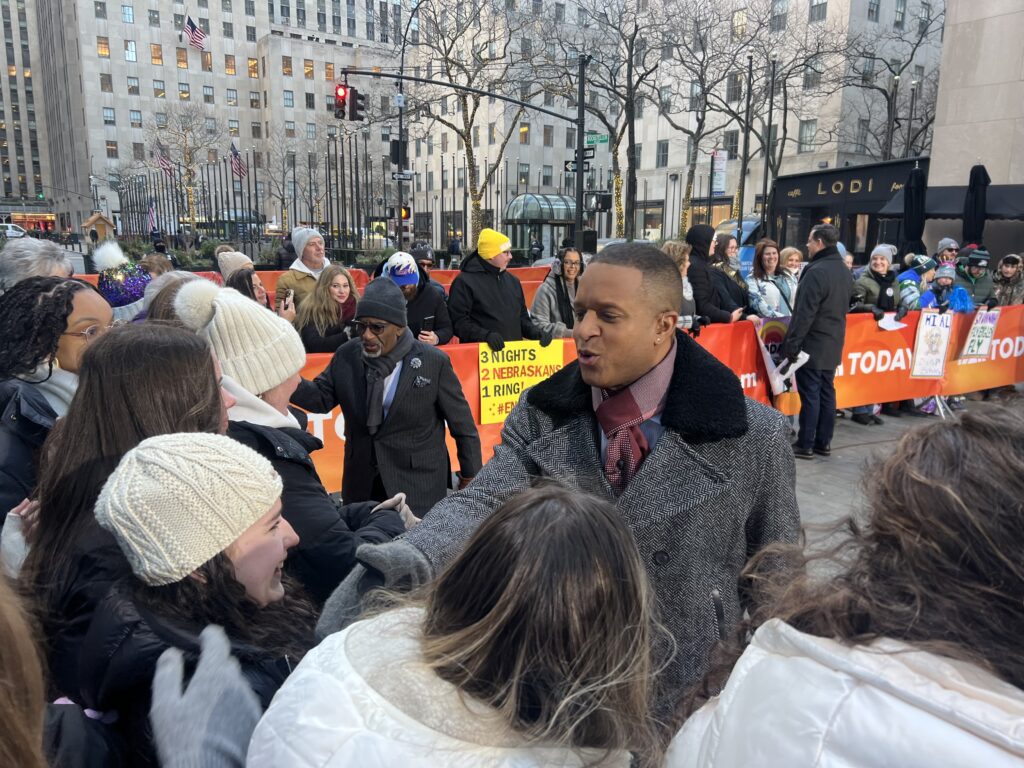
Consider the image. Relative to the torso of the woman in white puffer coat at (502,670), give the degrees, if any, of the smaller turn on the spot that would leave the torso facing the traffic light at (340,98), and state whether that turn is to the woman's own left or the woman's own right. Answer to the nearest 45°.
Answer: approximately 45° to the woman's own left

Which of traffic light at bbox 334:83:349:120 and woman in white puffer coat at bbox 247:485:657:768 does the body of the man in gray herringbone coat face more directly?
the woman in white puffer coat

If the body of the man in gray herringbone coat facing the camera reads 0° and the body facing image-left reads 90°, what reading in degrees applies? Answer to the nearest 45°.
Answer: approximately 45°

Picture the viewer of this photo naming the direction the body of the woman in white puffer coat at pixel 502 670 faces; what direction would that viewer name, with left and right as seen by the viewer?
facing away from the viewer and to the right of the viewer

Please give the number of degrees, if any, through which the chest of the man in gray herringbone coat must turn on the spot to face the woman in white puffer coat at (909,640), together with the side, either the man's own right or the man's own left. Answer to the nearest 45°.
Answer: approximately 45° to the man's own left

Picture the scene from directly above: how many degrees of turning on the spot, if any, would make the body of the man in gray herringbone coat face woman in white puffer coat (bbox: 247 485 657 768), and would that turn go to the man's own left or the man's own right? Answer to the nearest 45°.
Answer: approximately 45° to the man's own left

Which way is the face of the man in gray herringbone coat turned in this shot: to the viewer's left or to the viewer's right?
to the viewer's left

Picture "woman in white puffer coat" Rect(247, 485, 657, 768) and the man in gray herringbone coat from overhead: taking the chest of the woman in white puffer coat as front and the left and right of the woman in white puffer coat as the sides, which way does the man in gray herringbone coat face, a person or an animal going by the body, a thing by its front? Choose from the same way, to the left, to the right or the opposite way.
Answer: the opposite way

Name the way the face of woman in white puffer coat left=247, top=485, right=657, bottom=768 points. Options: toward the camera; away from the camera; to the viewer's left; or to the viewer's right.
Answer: away from the camera

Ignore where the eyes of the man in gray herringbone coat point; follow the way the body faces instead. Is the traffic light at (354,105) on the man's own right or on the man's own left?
on the man's own right
